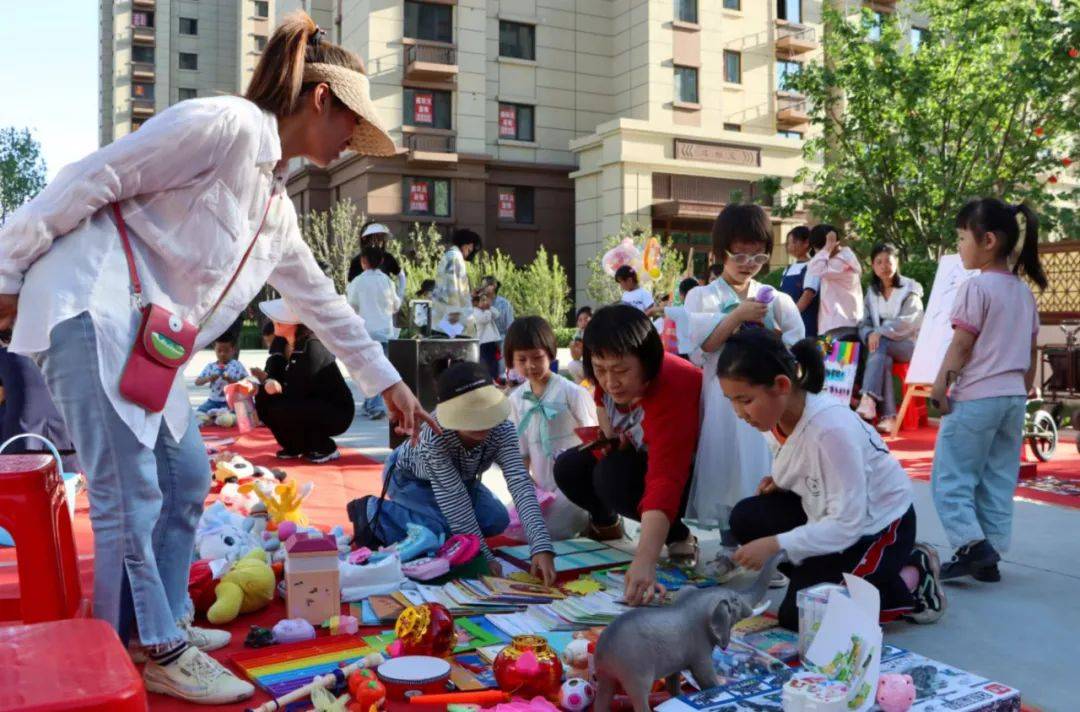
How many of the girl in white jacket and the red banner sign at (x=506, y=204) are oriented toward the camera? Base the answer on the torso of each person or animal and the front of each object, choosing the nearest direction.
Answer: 1

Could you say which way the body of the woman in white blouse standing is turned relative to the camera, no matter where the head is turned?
to the viewer's right

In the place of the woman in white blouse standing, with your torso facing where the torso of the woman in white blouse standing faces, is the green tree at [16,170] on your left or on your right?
on your left

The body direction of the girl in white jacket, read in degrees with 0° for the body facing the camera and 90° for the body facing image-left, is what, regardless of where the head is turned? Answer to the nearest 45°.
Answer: approximately 90°

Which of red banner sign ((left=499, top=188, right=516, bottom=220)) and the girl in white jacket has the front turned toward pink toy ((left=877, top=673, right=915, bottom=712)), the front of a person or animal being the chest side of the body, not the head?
the red banner sign

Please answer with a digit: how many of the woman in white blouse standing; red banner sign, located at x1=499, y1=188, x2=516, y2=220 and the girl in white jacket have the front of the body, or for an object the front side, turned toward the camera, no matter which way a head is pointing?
1

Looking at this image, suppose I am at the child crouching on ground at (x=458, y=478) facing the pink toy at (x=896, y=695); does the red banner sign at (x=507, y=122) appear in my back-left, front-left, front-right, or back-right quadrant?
back-left

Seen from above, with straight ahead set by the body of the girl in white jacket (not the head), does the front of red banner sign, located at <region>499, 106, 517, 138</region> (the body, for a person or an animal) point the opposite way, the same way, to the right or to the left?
to the left

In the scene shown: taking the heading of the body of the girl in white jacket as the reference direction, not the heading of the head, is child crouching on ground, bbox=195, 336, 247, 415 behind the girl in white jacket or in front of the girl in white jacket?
in front

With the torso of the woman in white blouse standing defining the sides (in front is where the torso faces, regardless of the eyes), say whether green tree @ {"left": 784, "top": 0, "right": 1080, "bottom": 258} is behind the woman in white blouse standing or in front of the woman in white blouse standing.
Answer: in front

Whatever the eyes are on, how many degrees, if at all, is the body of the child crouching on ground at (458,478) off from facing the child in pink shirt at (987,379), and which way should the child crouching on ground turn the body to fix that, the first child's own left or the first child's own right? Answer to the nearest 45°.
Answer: approximately 45° to the first child's own left

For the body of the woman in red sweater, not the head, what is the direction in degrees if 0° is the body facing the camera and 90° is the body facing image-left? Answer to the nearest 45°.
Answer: approximately 45°
